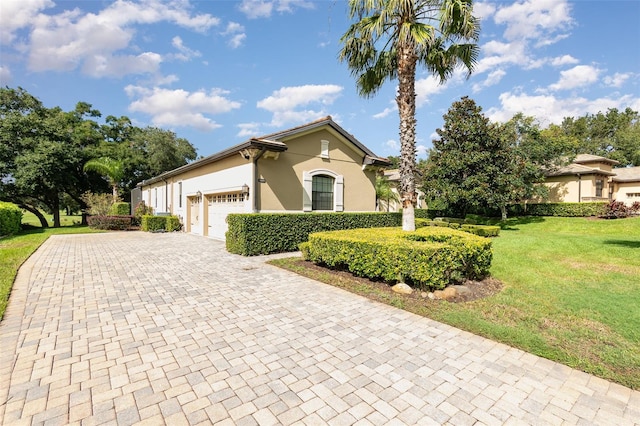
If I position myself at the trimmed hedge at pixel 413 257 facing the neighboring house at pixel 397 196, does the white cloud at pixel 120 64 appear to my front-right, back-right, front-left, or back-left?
front-left
